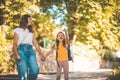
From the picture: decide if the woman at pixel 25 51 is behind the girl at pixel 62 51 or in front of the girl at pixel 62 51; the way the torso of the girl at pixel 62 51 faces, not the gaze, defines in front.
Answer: in front

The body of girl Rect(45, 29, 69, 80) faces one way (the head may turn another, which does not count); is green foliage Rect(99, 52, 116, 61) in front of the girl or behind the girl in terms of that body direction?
behind

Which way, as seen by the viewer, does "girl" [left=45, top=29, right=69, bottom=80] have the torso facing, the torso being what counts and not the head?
toward the camera
